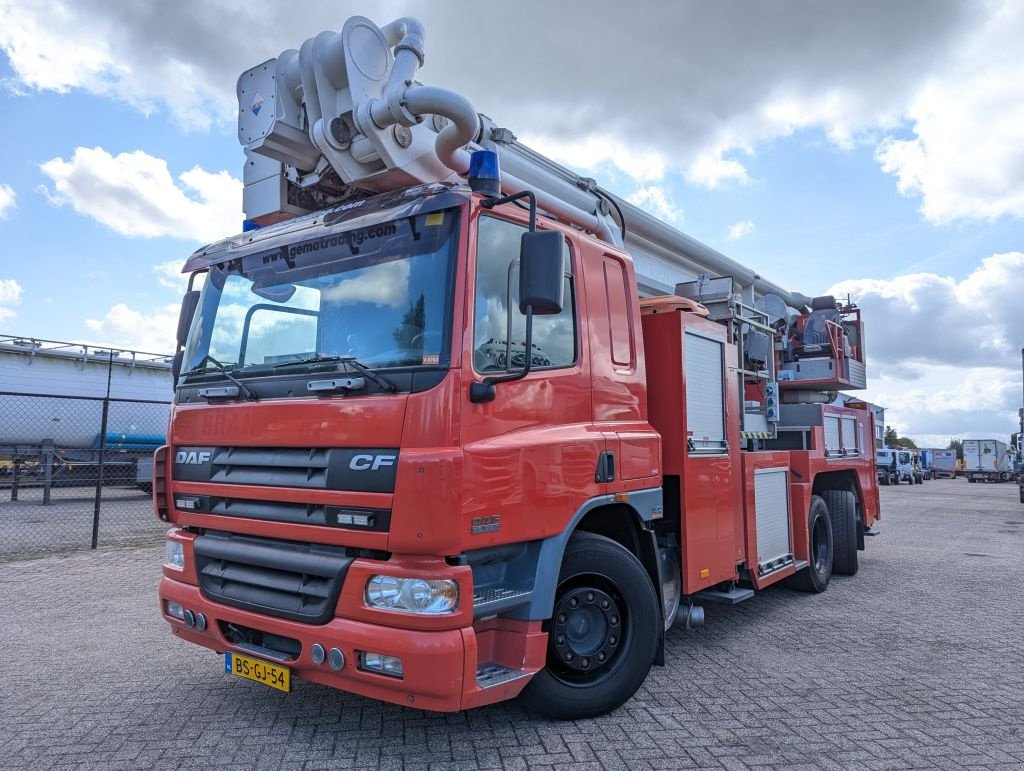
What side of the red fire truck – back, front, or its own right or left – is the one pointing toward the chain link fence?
right

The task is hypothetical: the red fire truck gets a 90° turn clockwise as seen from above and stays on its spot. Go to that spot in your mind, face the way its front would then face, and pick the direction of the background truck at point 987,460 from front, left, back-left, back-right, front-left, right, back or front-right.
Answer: right
